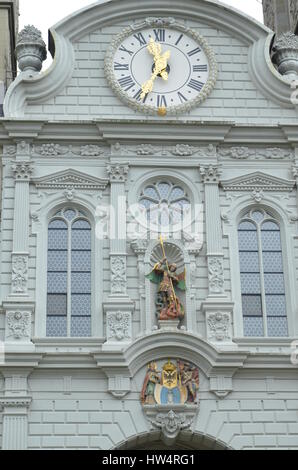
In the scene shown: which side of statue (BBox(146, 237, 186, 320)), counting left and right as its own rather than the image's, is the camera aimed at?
front

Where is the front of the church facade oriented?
toward the camera
